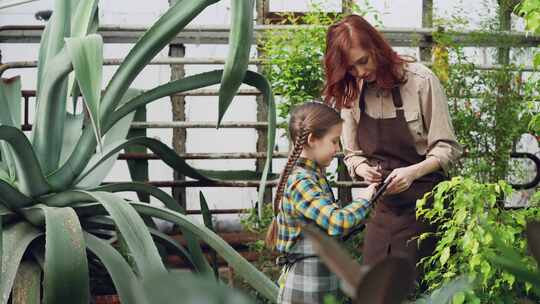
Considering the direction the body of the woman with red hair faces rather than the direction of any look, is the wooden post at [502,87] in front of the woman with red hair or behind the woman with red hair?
behind

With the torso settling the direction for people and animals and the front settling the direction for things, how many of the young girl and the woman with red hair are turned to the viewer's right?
1

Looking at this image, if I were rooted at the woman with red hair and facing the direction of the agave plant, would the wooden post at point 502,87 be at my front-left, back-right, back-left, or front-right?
back-right

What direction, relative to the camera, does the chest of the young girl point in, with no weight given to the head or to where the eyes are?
to the viewer's right

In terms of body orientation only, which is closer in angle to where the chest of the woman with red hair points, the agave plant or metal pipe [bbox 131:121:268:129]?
the agave plant

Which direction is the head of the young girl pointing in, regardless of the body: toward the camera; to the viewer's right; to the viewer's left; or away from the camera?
to the viewer's right

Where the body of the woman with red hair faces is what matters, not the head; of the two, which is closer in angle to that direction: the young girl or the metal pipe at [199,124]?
the young girl

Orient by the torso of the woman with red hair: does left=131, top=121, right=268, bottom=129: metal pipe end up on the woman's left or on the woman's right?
on the woman's right

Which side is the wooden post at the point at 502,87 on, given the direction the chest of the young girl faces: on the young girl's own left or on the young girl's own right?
on the young girl's own left

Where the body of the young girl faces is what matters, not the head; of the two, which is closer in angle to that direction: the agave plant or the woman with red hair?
the woman with red hair

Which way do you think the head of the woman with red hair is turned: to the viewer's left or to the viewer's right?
to the viewer's left

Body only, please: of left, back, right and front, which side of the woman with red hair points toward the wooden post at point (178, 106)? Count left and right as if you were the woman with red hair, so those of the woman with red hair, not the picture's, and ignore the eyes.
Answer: right
